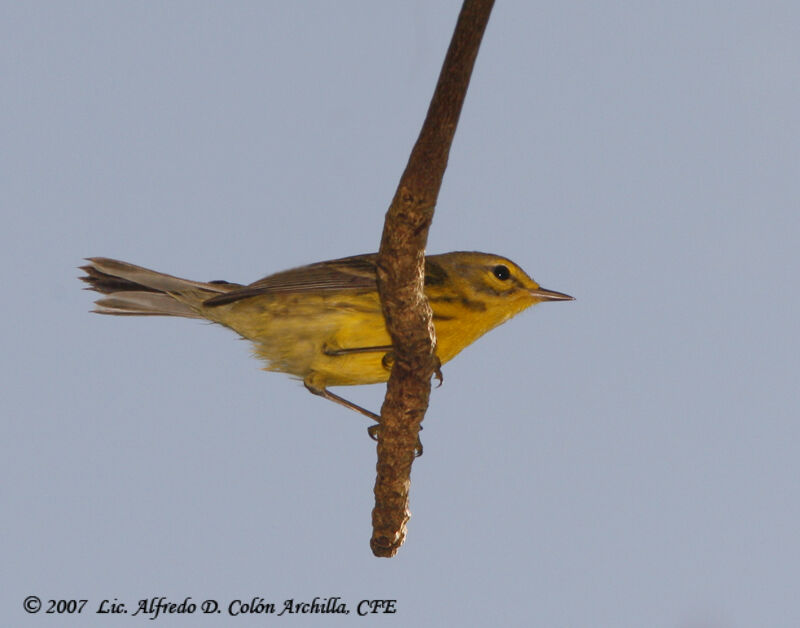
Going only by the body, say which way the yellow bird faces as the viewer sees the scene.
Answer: to the viewer's right
